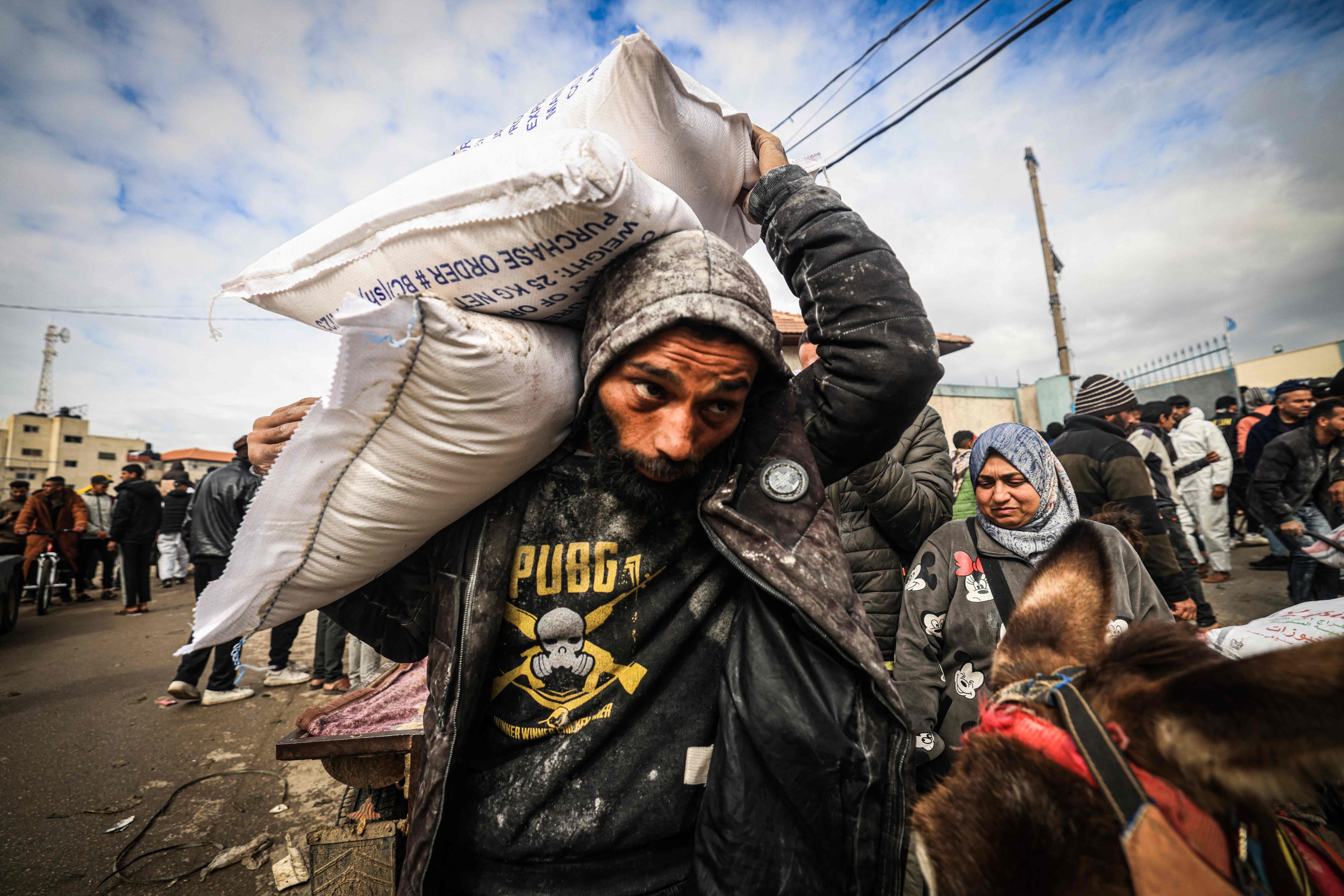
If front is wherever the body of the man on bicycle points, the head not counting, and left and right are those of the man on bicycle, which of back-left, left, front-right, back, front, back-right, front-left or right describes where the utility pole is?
front-left

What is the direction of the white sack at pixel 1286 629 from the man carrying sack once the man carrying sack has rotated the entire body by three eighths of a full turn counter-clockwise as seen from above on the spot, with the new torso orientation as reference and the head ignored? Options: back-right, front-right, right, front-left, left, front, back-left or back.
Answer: front-right

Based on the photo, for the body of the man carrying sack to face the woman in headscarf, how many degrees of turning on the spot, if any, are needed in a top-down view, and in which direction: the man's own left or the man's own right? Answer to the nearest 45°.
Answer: approximately 135° to the man's own left

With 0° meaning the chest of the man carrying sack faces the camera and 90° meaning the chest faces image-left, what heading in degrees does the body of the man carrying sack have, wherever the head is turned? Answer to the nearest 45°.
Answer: approximately 0°
